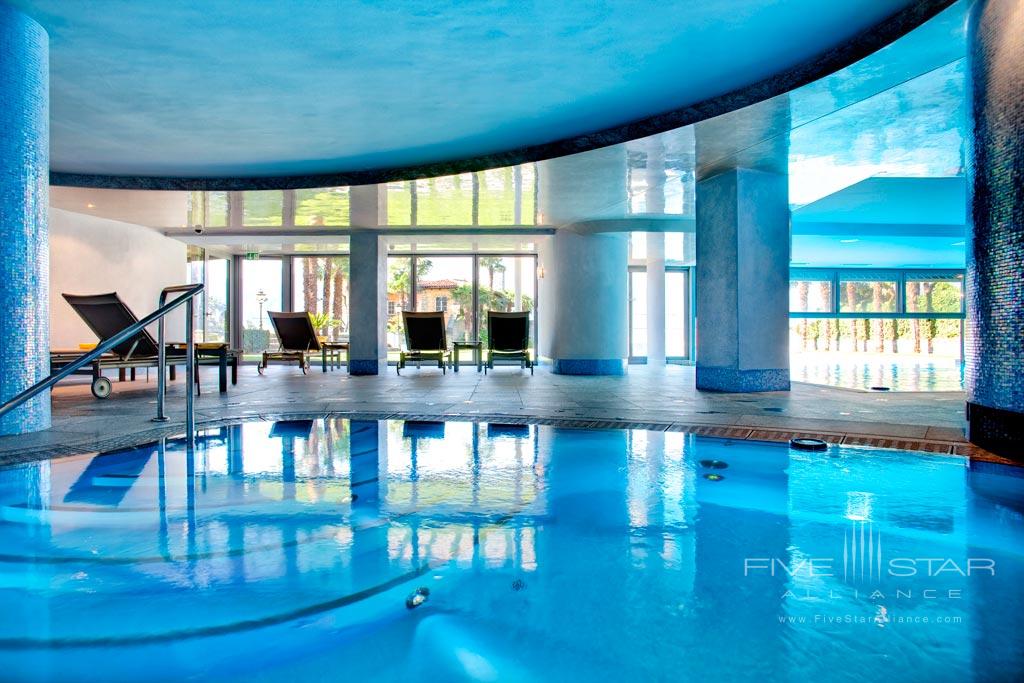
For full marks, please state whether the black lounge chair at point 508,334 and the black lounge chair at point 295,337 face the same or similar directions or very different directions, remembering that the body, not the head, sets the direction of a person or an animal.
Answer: same or similar directions

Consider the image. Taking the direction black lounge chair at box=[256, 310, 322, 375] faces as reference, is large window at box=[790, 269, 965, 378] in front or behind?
in front

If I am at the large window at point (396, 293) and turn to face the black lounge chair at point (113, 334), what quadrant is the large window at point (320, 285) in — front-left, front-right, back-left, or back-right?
front-right
